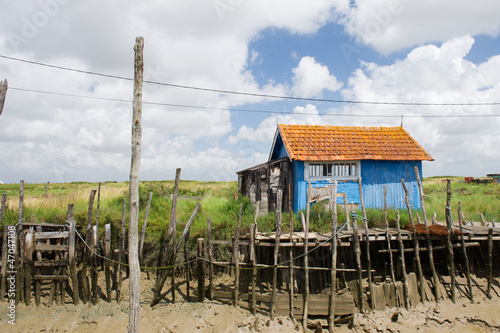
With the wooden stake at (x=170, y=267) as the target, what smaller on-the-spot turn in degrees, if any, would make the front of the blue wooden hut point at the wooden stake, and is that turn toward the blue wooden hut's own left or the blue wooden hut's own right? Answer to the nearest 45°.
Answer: approximately 45° to the blue wooden hut's own right

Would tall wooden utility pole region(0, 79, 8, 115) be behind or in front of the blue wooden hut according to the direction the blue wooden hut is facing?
in front

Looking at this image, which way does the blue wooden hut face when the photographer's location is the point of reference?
facing the viewer

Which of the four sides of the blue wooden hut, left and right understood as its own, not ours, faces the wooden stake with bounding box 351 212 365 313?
front

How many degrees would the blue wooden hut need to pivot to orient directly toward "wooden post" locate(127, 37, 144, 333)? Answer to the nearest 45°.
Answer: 0° — it already faces it

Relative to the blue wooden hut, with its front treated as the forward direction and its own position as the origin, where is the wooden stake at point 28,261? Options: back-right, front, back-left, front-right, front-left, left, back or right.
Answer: front-right
